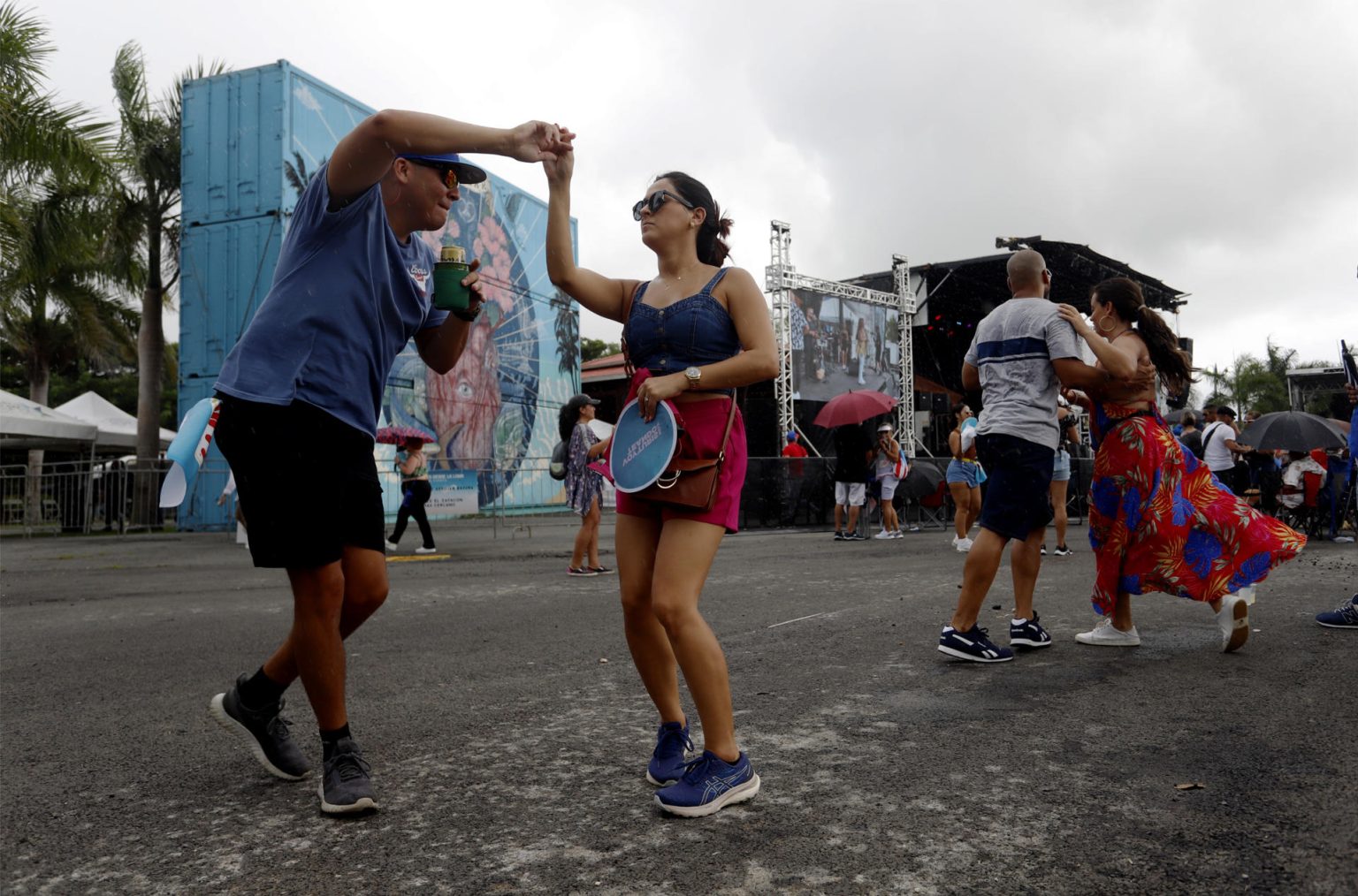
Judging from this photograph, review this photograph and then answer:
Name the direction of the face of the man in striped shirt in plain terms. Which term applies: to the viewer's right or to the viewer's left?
to the viewer's right

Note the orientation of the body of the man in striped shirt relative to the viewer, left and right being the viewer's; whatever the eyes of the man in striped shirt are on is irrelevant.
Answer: facing away from the viewer and to the right of the viewer

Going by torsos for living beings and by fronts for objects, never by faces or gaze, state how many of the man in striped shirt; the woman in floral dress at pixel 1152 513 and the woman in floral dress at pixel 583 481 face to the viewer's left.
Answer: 1

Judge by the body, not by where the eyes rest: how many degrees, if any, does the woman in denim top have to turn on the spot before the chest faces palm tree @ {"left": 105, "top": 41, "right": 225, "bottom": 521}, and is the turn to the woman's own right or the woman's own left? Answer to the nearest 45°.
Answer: approximately 90° to the woman's own right

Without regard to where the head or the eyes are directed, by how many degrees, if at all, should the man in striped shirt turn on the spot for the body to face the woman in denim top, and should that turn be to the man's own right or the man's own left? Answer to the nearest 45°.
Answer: approximately 135° to the man's own right

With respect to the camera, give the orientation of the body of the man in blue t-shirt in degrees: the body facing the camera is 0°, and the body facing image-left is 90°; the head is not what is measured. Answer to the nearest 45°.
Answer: approximately 315°

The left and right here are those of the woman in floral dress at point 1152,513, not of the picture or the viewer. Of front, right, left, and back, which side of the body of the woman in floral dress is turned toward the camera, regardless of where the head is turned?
left

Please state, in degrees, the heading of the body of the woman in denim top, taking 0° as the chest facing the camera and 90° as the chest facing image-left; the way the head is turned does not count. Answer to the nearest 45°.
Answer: approximately 45°

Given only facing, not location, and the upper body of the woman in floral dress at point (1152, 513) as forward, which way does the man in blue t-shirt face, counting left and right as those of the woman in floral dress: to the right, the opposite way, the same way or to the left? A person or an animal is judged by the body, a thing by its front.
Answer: the opposite way
